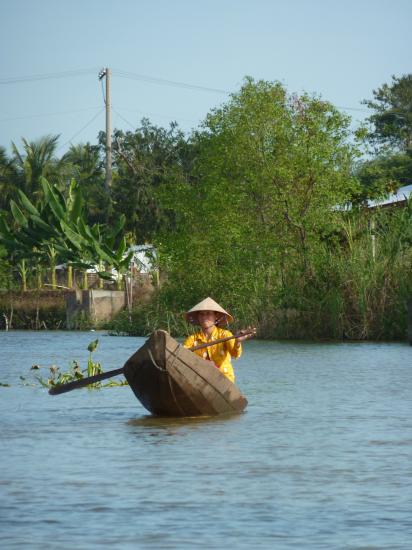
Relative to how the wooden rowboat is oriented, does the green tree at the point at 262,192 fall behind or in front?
behind

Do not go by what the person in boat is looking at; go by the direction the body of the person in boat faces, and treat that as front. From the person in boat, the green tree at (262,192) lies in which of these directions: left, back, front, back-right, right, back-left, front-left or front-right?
back

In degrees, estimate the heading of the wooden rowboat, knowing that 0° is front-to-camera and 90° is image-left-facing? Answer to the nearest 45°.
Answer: approximately 45°

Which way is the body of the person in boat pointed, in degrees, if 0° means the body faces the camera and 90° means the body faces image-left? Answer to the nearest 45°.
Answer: approximately 0°

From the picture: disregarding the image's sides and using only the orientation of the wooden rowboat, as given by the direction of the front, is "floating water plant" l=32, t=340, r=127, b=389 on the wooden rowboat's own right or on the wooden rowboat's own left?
on the wooden rowboat's own right
